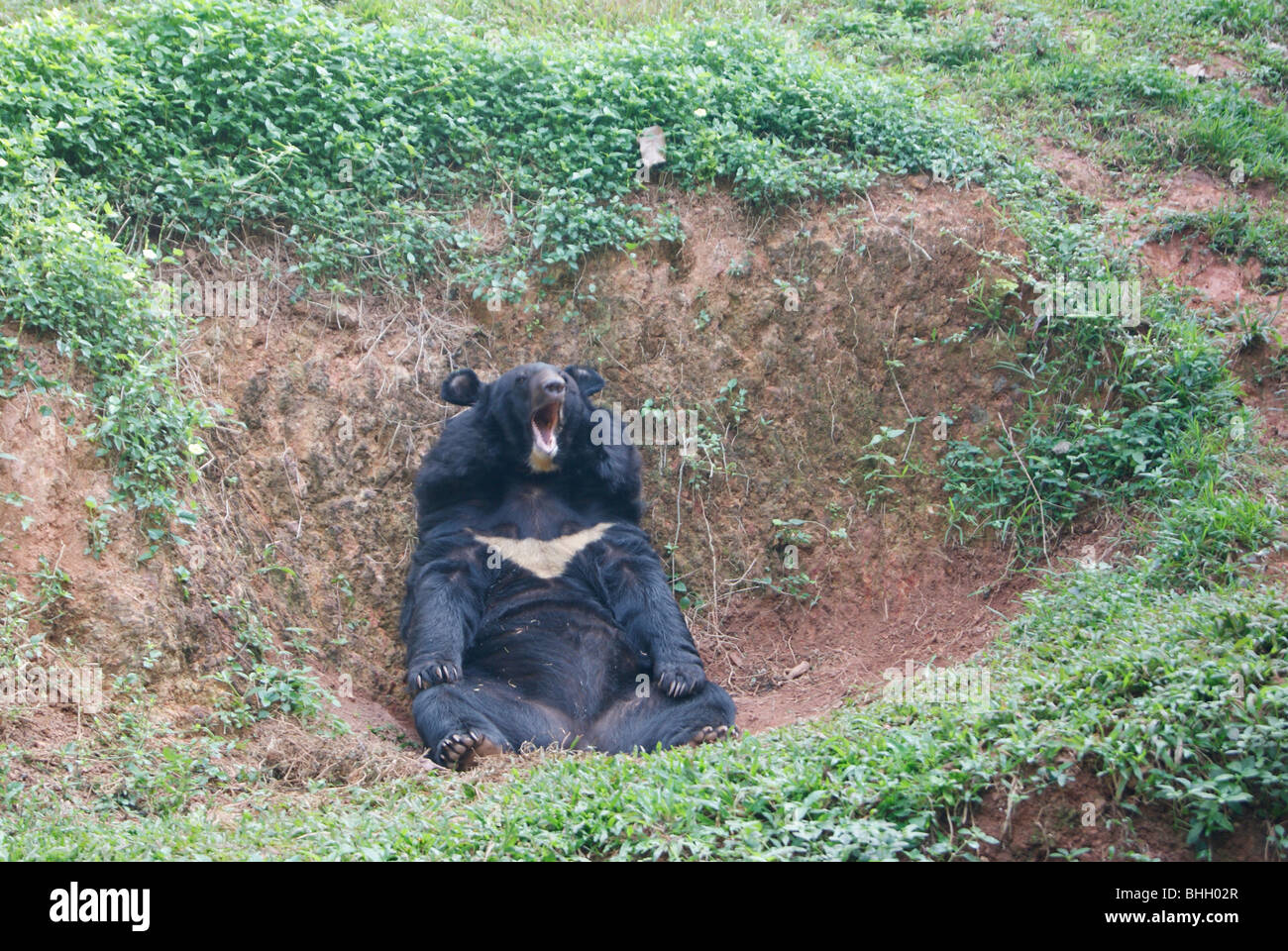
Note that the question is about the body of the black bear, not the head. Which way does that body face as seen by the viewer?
toward the camera
